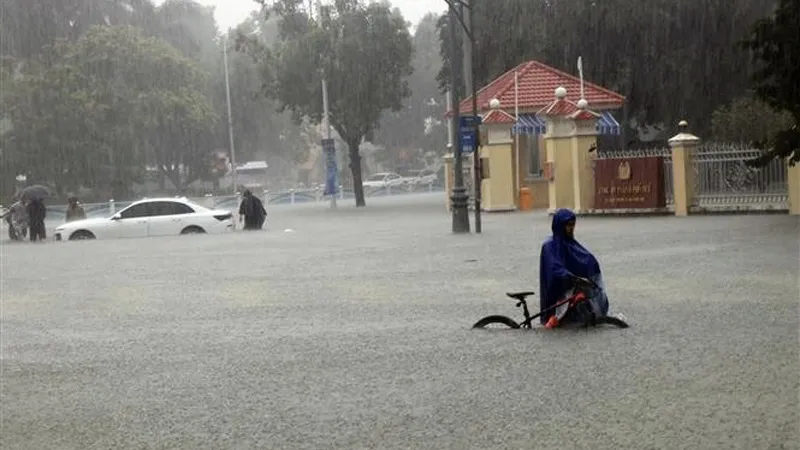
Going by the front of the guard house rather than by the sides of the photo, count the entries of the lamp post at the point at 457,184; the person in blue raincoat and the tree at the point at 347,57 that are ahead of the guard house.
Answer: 2

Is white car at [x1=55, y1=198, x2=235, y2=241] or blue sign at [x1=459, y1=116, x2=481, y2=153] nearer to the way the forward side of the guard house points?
the blue sign

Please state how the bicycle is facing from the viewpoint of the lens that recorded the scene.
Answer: facing to the right of the viewer

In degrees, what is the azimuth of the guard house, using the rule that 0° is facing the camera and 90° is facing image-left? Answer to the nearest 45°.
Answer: approximately 0°

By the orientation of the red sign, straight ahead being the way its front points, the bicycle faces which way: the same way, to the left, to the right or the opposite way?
to the left
